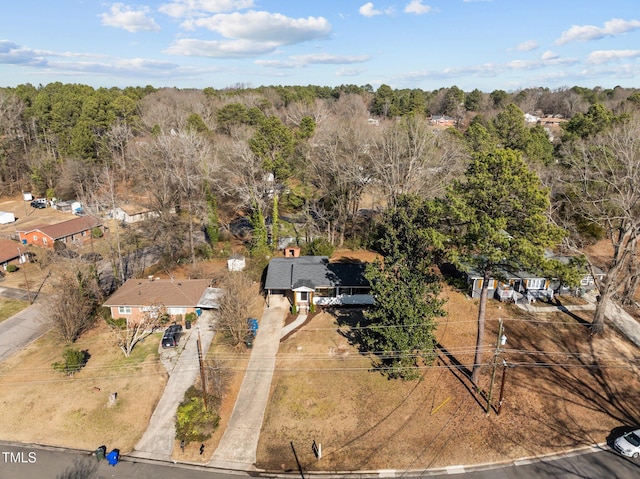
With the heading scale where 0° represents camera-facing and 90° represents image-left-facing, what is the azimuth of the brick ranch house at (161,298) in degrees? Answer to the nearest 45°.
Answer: approximately 0°

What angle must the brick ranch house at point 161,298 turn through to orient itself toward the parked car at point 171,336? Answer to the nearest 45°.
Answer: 0° — it already faces it

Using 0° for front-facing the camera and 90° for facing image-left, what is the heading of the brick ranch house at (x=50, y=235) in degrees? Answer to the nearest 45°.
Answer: approximately 315°

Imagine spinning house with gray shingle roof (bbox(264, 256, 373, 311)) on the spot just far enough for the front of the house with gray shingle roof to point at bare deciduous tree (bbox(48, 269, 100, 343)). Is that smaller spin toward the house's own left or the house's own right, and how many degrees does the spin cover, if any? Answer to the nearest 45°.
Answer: approximately 90° to the house's own right

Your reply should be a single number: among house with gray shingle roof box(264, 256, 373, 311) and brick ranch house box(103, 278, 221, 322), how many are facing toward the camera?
2

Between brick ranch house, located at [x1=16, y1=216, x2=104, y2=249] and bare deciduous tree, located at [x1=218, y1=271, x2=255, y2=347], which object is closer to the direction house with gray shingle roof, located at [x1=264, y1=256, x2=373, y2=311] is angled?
the bare deciduous tree
